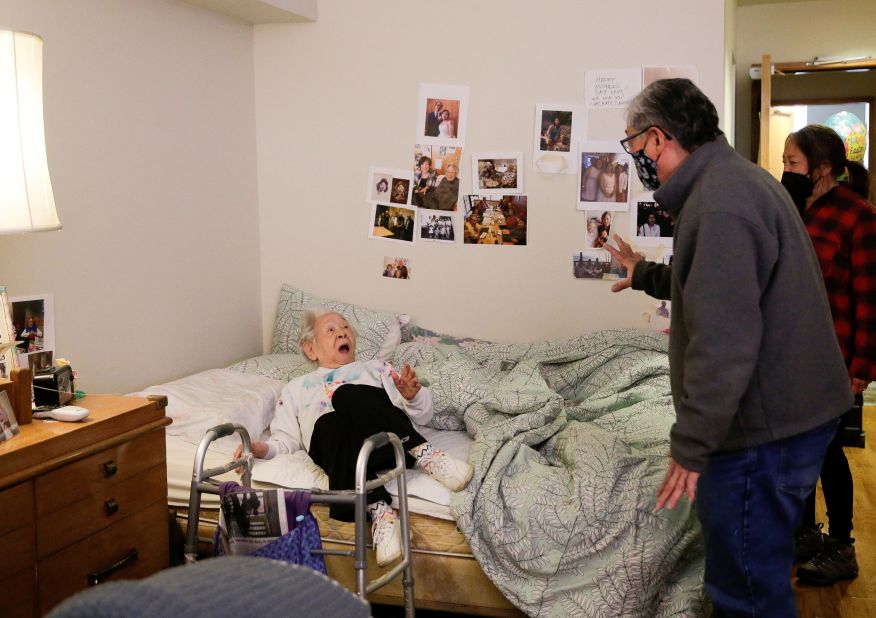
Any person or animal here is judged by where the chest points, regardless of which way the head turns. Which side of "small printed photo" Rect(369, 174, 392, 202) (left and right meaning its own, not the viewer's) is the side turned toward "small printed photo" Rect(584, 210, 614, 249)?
left

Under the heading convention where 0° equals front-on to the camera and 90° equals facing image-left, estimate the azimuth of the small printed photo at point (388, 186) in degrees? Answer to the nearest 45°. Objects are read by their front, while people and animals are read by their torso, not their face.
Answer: approximately 0°

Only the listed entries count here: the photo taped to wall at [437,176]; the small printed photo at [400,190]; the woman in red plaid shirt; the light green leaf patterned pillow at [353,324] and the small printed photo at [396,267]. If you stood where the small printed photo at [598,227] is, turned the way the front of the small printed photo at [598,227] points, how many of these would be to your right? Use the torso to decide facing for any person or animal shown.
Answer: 4

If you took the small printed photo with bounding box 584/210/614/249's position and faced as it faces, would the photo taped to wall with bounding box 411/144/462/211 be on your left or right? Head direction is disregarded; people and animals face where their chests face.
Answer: on your right

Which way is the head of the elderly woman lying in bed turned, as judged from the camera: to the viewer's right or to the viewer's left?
to the viewer's right

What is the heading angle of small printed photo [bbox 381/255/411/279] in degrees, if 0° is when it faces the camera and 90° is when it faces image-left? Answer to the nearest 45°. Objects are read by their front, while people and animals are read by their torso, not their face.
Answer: approximately 0°

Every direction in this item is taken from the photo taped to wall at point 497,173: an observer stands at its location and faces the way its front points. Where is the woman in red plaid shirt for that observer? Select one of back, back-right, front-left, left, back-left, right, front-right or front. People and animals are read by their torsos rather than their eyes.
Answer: front-left
